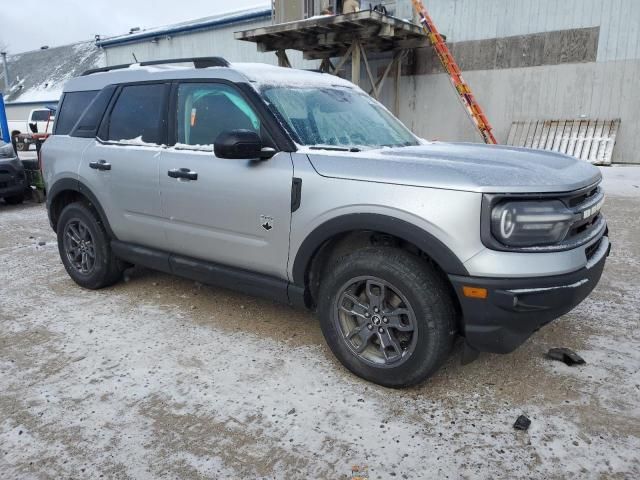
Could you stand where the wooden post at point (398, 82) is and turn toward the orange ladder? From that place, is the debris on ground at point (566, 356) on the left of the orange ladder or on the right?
right

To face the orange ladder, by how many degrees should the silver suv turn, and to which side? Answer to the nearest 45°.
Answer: approximately 135° to its left

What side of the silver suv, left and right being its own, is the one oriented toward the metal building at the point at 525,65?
left

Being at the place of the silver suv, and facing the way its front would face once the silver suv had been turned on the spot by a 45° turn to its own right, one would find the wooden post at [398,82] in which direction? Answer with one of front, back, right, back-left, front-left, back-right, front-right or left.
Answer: back

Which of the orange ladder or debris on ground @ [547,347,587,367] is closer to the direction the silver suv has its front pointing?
the debris on ground

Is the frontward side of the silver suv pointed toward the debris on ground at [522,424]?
yes

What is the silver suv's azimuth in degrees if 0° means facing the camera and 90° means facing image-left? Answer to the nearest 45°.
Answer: approximately 315°
